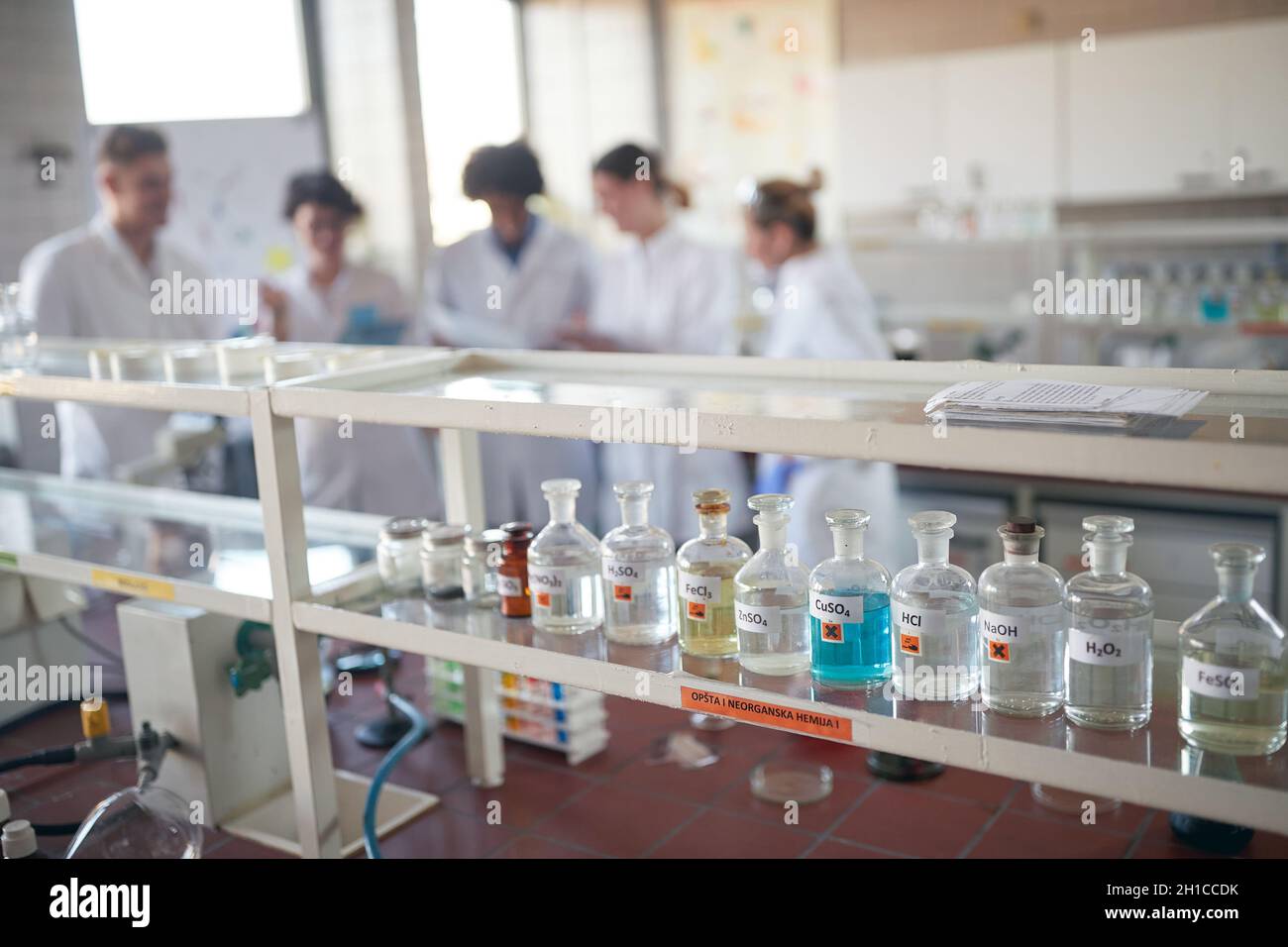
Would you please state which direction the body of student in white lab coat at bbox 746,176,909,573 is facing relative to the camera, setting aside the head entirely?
to the viewer's left

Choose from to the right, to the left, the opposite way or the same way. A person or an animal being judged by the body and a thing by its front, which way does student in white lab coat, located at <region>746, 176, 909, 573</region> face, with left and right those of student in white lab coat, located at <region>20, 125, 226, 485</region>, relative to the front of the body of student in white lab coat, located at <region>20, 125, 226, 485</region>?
the opposite way

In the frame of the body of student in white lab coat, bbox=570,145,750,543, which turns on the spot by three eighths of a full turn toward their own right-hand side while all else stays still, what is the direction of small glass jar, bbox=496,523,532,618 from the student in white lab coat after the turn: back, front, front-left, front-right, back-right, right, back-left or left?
back

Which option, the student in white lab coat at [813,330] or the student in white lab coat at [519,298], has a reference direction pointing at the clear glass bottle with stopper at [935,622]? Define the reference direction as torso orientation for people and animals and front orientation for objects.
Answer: the student in white lab coat at [519,298]

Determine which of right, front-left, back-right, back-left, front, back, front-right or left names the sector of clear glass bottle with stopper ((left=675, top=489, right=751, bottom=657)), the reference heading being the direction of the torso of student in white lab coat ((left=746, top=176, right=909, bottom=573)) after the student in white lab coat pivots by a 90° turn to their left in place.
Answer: front

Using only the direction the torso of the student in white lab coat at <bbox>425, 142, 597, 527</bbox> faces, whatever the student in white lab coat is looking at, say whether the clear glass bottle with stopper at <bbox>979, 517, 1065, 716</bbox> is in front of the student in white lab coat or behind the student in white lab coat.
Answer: in front

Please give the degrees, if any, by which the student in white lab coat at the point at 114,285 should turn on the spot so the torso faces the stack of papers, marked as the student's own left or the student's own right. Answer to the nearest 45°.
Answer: approximately 45° to the student's own right

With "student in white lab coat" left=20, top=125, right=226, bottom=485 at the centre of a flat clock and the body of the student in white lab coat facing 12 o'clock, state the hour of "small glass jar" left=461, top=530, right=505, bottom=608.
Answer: The small glass jar is roughly at 1 o'clock from the student in white lab coat.

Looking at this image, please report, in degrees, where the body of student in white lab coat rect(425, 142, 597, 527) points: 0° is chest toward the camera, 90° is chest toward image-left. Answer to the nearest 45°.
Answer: approximately 0°

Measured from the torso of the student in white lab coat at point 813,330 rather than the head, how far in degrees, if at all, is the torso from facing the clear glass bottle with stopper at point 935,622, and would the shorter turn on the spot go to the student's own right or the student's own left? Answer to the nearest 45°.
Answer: approximately 90° to the student's own left

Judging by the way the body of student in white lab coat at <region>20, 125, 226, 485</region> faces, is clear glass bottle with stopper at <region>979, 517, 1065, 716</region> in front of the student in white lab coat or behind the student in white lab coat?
in front

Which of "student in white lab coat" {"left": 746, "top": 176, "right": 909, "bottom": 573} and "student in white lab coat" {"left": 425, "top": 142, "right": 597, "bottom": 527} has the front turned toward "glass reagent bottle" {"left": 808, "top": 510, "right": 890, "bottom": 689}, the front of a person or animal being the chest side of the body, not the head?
"student in white lab coat" {"left": 425, "top": 142, "right": 597, "bottom": 527}

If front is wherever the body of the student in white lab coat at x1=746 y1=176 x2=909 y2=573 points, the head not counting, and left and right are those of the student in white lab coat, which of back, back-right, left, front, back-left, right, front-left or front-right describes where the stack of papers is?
left

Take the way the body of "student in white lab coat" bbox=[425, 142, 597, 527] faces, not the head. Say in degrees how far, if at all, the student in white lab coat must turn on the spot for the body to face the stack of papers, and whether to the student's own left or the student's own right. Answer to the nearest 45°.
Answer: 0° — they already face it

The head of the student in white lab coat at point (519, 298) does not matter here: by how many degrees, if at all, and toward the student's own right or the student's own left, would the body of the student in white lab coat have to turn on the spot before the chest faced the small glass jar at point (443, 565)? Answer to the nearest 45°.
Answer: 0° — they already face it

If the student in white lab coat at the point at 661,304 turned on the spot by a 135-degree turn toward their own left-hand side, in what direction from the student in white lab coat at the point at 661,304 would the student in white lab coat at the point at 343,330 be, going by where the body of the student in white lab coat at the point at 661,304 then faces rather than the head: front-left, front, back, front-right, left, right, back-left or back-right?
back
